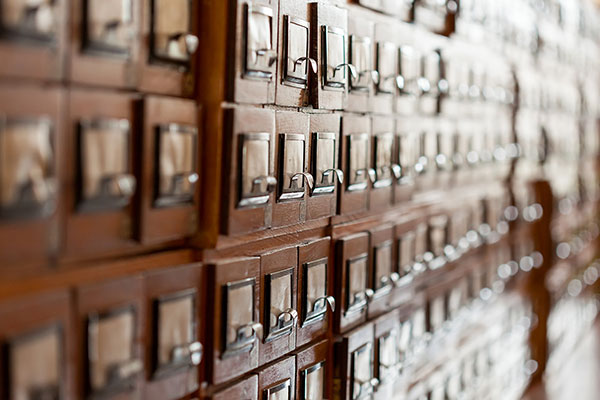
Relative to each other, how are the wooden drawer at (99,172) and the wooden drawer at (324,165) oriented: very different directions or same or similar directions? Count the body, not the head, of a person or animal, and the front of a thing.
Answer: same or similar directions

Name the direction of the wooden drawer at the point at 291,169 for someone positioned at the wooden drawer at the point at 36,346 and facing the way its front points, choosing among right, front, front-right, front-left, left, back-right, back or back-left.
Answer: left

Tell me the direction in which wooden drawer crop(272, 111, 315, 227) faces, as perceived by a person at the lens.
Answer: facing the viewer and to the right of the viewer

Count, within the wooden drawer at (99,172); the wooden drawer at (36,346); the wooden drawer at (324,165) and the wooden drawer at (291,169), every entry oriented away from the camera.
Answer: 0

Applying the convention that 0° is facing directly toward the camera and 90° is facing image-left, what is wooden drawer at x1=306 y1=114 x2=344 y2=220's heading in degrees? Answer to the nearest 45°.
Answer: approximately 315°

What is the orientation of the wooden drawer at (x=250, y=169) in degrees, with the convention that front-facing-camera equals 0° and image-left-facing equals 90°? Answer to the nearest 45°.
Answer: approximately 315°

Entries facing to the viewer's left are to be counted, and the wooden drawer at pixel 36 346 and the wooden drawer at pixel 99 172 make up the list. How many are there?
0

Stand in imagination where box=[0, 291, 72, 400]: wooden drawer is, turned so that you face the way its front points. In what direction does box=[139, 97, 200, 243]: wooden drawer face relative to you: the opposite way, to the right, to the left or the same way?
the same way
